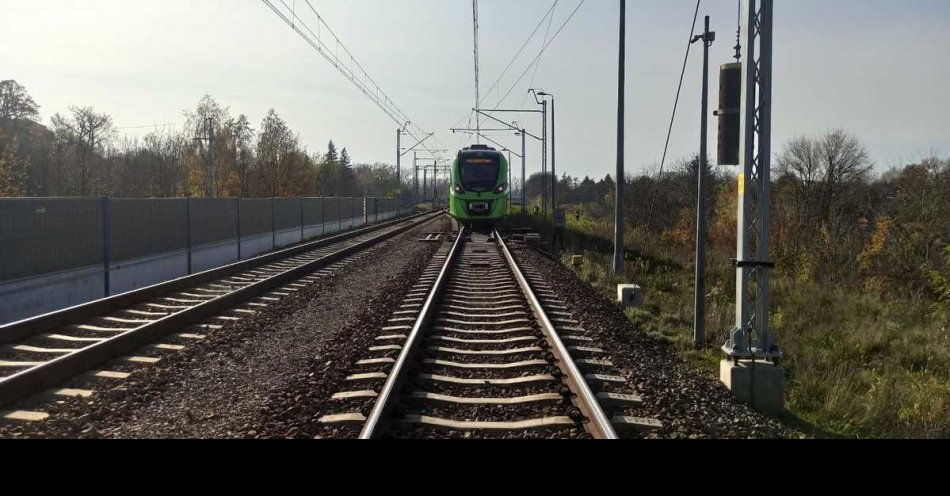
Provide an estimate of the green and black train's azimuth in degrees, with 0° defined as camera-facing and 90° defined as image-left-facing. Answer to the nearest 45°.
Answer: approximately 0°

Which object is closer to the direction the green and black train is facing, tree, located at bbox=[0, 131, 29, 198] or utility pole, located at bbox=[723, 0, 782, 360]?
the utility pole

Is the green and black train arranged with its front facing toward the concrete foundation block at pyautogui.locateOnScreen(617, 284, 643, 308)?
yes

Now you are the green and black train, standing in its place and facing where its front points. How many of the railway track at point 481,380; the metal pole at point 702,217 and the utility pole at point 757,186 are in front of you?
3

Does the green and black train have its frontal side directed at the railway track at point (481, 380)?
yes

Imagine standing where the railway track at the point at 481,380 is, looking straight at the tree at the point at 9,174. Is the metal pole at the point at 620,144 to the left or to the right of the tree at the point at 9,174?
right

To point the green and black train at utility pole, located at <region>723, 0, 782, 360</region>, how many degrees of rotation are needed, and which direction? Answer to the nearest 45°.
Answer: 0° — it already faces it

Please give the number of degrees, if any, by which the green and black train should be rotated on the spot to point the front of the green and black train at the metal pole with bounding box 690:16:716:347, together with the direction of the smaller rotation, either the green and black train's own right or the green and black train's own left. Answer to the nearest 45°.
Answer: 0° — it already faces it
